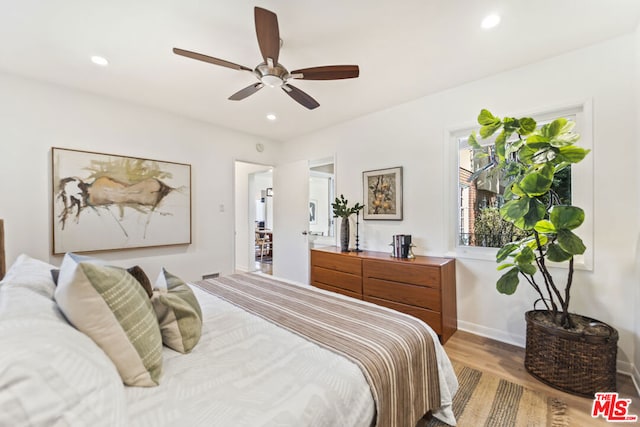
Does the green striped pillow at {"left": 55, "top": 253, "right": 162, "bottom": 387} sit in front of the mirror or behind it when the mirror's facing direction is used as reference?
in front

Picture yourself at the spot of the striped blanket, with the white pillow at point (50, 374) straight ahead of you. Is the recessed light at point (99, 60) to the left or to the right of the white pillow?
right

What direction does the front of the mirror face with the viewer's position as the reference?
facing the viewer and to the left of the viewer

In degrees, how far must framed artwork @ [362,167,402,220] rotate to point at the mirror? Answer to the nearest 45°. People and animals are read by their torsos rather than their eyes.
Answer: approximately 90° to its right

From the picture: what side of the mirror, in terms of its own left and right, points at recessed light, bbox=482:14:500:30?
left

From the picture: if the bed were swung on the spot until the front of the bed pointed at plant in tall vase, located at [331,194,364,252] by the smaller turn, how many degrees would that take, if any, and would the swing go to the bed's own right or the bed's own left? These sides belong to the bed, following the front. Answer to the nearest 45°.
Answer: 0° — it already faces it

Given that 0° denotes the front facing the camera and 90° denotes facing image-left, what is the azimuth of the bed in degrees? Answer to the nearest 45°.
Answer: approximately 225°

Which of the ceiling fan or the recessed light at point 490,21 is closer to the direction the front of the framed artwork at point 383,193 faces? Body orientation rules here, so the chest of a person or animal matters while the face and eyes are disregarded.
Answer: the ceiling fan

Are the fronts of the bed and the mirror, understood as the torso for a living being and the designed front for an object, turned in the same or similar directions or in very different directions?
very different directions

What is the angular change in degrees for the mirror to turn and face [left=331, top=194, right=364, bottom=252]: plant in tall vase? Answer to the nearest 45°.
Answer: approximately 45° to its left

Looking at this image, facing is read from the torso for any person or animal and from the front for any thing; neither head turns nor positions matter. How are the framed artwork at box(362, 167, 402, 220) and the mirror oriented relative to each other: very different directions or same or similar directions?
same or similar directions

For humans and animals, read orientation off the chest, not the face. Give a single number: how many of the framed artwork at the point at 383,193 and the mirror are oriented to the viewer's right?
0

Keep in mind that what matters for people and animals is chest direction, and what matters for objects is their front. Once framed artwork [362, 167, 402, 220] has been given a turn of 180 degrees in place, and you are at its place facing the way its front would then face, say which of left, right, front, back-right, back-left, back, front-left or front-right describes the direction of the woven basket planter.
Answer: right

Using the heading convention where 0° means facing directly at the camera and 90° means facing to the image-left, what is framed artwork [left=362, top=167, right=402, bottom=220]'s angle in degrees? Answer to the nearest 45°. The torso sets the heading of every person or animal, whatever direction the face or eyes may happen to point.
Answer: approximately 45°

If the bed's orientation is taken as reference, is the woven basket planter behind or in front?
in front
